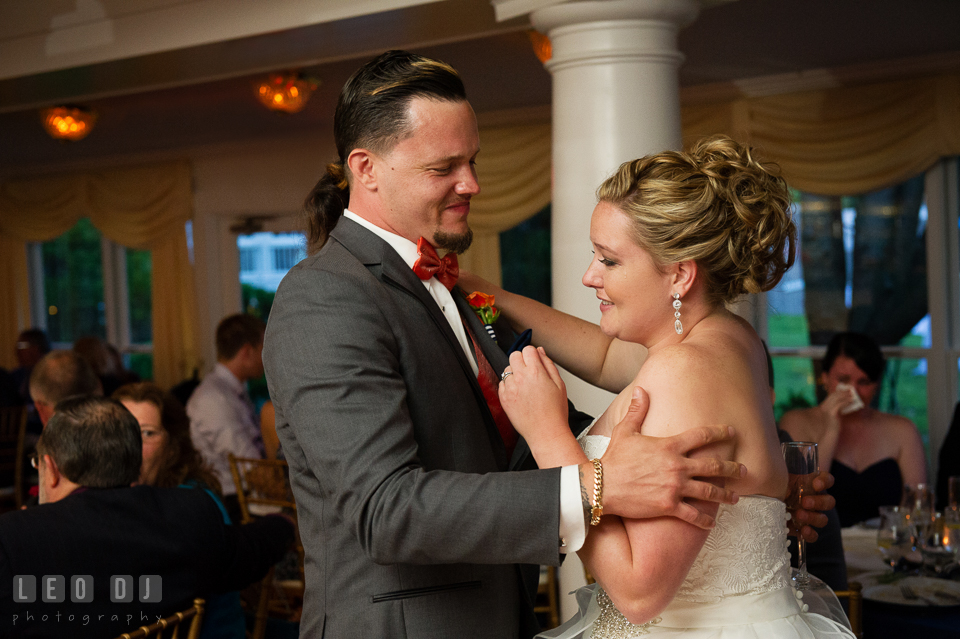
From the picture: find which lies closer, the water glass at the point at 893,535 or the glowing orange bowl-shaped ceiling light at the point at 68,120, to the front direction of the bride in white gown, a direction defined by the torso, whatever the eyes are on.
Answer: the glowing orange bowl-shaped ceiling light

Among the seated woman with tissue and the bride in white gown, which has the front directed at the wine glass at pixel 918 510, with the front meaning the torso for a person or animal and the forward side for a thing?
the seated woman with tissue

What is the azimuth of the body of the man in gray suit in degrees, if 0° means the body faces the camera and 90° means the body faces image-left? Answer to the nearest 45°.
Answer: approximately 270°

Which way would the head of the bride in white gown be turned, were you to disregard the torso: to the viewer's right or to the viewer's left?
to the viewer's left

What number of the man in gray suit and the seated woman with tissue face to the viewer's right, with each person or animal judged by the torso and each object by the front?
1

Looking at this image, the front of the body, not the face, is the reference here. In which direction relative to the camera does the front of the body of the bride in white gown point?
to the viewer's left

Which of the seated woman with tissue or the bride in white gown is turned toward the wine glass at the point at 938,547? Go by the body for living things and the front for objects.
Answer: the seated woman with tissue

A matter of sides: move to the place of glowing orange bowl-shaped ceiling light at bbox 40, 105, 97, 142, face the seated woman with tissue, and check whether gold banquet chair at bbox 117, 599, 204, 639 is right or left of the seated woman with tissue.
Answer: right
